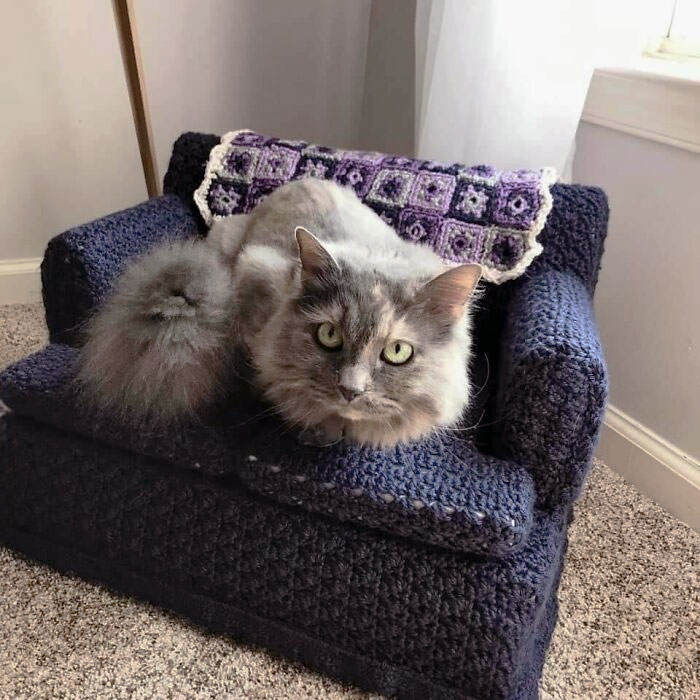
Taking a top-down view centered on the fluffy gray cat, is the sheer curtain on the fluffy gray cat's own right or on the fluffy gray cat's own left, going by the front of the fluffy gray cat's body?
on the fluffy gray cat's own left

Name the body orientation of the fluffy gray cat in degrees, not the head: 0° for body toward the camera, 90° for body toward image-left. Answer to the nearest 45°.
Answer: approximately 315°

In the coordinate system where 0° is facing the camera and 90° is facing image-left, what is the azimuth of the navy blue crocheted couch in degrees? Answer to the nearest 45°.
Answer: approximately 45°

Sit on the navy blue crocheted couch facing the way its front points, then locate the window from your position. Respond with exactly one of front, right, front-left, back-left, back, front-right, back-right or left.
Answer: back

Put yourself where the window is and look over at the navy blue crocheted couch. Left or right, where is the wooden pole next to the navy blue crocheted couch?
right

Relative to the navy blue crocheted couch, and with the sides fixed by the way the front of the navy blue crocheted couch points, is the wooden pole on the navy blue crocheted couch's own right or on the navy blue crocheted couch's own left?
on the navy blue crocheted couch's own right
